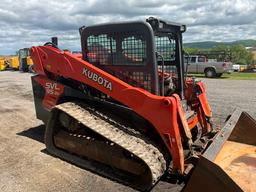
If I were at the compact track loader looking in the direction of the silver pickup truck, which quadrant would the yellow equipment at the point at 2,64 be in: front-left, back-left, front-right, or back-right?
front-left

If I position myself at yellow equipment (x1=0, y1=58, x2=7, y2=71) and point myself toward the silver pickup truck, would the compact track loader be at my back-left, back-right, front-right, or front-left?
front-right

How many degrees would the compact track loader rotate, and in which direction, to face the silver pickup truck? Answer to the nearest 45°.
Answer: approximately 135° to its left

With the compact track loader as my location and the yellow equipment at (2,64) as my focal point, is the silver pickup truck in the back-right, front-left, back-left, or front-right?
front-right

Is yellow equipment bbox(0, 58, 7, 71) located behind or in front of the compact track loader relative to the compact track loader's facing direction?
behind

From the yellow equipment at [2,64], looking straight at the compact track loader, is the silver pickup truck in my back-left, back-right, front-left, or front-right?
front-left
